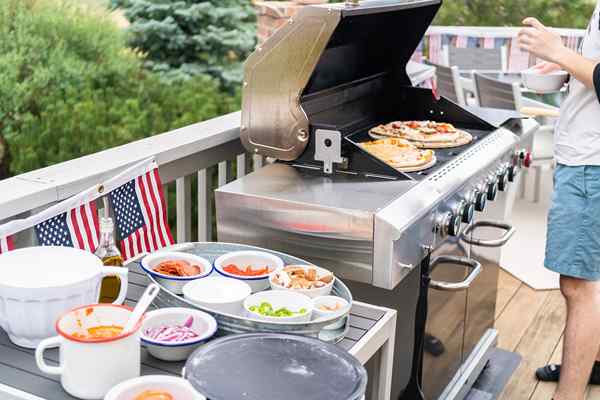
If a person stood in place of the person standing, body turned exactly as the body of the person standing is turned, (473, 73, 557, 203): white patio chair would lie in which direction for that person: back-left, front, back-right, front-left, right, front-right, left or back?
right

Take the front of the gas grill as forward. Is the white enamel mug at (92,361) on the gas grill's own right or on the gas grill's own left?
on the gas grill's own right

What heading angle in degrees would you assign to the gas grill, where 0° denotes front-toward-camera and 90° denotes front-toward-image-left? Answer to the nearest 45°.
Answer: approximately 315°

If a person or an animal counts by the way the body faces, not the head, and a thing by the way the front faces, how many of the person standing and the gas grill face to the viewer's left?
1

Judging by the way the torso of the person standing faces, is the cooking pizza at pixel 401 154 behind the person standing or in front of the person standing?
in front

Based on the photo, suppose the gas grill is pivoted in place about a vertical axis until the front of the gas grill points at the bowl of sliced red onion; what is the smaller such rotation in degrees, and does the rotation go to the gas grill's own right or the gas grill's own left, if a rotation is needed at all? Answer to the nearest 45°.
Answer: approximately 90° to the gas grill's own right

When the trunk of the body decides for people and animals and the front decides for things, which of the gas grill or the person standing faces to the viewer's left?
the person standing

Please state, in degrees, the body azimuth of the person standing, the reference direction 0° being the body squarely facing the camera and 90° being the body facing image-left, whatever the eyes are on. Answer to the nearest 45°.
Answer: approximately 90°

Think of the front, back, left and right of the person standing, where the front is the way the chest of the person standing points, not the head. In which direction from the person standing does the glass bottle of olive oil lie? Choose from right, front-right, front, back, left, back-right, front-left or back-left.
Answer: front-left

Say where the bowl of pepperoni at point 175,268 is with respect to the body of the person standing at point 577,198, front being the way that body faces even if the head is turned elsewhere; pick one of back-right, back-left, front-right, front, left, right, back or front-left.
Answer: front-left

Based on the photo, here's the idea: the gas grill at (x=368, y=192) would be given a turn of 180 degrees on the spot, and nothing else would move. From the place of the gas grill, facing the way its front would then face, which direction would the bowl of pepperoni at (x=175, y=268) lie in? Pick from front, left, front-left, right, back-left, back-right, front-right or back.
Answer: left

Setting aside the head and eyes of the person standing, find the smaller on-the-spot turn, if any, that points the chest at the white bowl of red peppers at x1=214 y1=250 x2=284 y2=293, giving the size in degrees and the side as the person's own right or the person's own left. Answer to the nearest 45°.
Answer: approximately 45° to the person's own left
